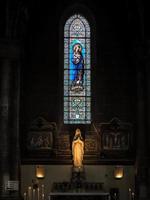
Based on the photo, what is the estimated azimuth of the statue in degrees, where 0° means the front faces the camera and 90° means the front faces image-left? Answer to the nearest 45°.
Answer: approximately 0°

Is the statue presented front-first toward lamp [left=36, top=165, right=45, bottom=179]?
no

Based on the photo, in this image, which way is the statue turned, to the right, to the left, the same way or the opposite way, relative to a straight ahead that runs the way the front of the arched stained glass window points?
the same way

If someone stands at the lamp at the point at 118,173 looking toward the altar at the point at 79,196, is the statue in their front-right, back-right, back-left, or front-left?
front-right

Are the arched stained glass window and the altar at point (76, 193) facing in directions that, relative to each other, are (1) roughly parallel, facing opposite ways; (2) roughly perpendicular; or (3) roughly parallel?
roughly parallel

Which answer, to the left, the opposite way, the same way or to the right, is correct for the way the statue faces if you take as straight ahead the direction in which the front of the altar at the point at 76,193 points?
the same way

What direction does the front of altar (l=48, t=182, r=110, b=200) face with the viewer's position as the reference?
facing the viewer

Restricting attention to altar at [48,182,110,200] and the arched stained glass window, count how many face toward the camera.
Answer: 2

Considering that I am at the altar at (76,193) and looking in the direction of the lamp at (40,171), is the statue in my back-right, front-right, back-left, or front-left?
front-right
